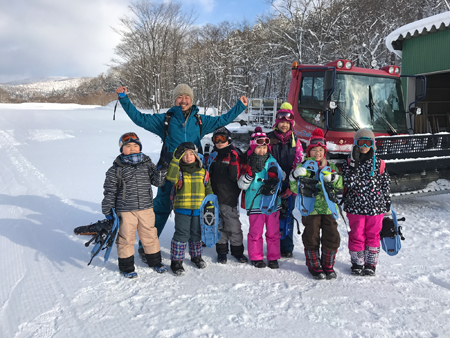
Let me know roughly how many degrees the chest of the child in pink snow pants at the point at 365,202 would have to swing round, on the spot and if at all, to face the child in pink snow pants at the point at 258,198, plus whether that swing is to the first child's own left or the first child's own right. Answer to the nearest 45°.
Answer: approximately 90° to the first child's own right

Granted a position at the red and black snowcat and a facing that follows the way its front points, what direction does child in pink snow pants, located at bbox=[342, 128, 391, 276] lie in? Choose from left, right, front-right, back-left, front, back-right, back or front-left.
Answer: front-right

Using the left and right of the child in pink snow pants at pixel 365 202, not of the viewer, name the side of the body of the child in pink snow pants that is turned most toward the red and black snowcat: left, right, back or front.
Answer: back

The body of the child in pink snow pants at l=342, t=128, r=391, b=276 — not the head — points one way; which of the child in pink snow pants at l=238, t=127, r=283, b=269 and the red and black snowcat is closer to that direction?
the child in pink snow pants

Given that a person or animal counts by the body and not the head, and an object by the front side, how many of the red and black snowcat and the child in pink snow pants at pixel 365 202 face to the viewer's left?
0
